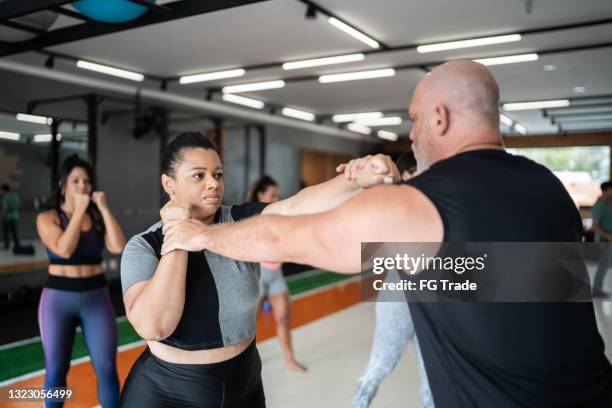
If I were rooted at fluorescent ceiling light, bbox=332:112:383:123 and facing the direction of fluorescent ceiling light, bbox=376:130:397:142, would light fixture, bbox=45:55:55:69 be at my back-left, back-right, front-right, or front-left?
back-left

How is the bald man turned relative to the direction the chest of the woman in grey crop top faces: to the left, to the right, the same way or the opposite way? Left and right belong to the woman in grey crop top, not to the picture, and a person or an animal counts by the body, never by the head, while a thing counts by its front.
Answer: the opposite way

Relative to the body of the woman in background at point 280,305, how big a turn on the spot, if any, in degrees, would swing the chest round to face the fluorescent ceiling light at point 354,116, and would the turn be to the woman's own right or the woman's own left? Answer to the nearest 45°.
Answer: approximately 135° to the woman's own left

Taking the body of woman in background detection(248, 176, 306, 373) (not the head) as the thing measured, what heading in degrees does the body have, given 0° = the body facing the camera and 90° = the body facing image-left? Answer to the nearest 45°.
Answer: approximately 315°

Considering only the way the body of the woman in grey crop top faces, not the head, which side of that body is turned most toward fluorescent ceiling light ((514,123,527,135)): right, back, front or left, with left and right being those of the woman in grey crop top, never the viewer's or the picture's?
left

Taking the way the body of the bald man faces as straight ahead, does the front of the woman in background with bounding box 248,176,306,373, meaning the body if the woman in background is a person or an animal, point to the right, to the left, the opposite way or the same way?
the opposite way

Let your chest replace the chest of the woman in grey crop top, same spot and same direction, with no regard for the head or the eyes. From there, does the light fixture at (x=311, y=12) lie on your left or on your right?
on your left

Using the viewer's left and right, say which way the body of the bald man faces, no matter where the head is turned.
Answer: facing away from the viewer and to the left of the viewer
